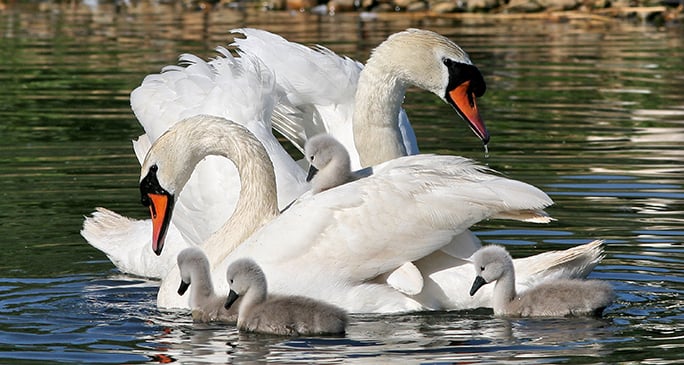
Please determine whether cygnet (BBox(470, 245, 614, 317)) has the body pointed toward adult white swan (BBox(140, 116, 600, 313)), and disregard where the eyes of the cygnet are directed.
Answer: yes

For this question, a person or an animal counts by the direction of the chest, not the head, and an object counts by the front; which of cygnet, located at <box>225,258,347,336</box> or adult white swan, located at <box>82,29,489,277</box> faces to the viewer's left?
the cygnet

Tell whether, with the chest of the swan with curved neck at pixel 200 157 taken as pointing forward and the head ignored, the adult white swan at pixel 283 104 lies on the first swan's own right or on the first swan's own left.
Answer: on the first swan's own right

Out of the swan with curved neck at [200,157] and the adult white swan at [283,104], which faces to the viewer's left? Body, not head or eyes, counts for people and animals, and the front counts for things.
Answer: the swan with curved neck

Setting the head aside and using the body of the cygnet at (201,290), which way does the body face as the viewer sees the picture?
to the viewer's left

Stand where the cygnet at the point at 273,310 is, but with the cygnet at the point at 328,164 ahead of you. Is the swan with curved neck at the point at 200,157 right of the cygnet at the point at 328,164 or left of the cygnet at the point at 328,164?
left

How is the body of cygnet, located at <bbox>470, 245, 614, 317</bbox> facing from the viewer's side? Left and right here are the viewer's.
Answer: facing to the left of the viewer

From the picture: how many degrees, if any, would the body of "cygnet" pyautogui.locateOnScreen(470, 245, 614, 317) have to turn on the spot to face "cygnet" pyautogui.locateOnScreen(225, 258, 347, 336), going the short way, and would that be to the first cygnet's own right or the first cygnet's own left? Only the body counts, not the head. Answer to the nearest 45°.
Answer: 0° — it already faces it

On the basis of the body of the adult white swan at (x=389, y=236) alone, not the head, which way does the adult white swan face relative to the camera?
to the viewer's left

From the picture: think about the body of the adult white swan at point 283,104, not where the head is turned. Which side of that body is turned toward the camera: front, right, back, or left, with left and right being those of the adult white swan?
right

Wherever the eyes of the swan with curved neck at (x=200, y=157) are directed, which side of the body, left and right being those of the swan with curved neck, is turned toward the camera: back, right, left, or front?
left
